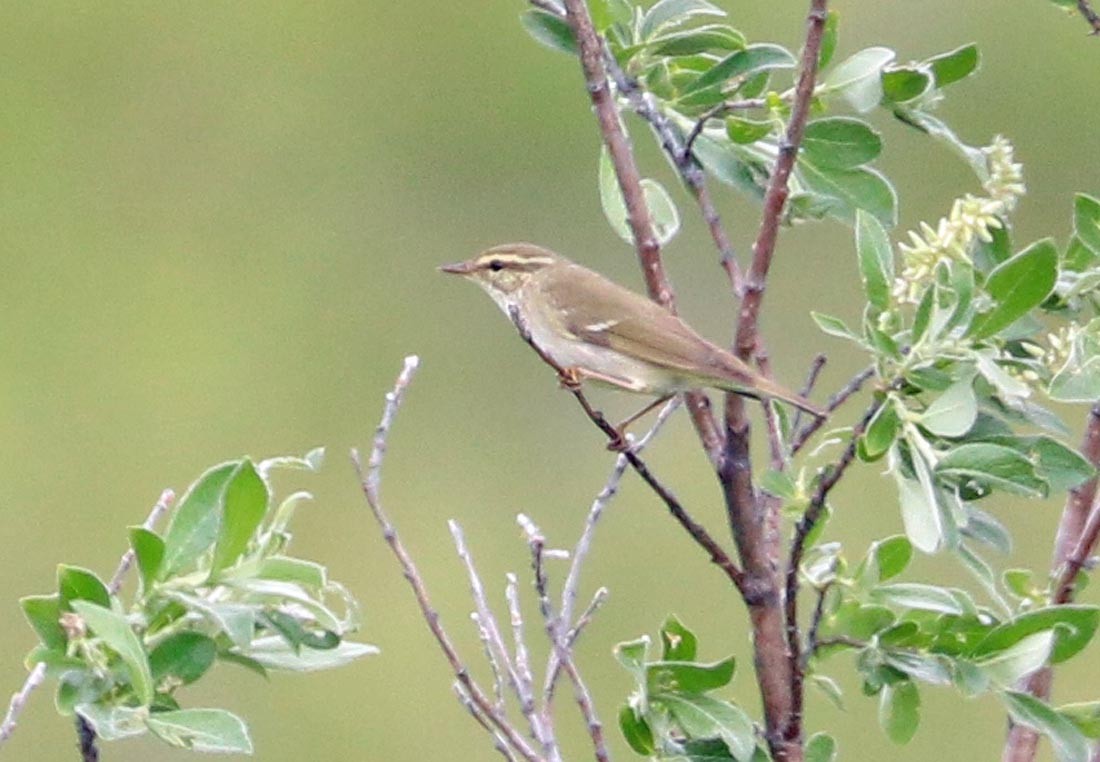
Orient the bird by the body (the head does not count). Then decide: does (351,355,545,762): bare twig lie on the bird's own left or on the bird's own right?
on the bird's own left

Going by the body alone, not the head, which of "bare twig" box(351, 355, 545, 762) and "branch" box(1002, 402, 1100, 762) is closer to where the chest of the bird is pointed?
the bare twig

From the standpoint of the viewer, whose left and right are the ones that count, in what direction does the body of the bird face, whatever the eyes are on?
facing to the left of the viewer
